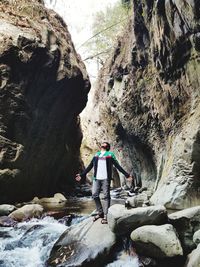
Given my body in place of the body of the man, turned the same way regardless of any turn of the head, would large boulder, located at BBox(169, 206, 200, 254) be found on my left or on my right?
on my left

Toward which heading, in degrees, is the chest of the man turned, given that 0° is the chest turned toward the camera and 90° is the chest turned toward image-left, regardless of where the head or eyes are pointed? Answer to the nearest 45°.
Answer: approximately 0°

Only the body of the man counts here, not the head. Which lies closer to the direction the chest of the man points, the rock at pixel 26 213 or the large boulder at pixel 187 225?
the large boulder

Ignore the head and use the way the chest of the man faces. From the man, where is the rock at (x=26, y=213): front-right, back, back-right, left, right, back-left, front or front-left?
back-right

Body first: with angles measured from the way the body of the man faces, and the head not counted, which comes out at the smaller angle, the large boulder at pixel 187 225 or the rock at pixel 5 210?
the large boulder

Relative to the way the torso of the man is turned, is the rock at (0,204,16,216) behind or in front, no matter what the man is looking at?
behind

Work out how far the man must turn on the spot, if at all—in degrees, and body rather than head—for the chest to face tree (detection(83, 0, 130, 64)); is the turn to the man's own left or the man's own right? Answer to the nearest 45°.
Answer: approximately 180°

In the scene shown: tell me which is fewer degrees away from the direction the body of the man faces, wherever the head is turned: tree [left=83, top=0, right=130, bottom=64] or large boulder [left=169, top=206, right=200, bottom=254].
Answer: the large boulder

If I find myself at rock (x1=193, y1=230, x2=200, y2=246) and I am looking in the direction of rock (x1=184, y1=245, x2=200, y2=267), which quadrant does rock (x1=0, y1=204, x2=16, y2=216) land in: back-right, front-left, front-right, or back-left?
back-right

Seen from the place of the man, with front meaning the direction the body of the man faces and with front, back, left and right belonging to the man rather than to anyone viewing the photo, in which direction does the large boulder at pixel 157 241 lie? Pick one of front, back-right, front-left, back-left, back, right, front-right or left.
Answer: front-left
